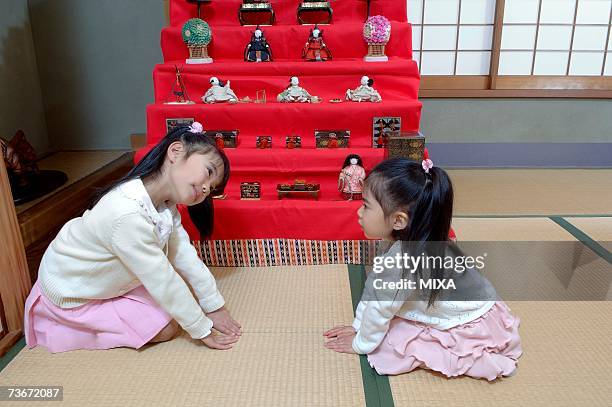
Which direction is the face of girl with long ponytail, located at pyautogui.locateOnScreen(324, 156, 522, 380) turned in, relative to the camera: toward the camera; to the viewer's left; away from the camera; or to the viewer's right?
to the viewer's left

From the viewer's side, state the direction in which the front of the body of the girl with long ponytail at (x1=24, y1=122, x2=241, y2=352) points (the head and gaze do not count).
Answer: to the viewer's right

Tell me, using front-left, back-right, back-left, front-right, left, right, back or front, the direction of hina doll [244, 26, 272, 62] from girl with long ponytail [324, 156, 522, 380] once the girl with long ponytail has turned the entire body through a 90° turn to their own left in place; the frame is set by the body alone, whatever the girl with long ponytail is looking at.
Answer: back-right

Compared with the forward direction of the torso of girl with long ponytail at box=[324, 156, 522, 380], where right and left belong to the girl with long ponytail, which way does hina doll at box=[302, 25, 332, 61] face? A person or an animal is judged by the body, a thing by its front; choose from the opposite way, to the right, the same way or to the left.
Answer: to the left

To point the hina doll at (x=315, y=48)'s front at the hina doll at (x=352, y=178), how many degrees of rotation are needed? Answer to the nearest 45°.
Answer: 0° — it already faces it

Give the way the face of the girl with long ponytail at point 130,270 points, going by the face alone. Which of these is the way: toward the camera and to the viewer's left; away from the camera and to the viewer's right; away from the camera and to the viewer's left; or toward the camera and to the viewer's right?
toward the camera and to the viewer's right

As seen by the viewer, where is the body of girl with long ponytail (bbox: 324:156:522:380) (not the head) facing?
to the viewer's left

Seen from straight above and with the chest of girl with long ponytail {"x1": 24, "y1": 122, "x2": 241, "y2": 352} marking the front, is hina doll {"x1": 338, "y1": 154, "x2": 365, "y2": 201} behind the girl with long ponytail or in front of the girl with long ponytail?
in front

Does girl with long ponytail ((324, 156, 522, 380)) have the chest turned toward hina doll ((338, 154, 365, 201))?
no

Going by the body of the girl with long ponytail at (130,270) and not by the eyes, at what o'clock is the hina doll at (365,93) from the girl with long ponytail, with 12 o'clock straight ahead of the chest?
The hina doll is roughly at 11 o'clock from the girl with long ponytail.

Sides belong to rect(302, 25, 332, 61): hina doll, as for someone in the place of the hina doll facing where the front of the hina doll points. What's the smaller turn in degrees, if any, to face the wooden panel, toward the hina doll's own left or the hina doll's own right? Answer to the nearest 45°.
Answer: approximately 45° to the hina doll's own right

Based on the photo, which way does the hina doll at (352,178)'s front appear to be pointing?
toward the camera

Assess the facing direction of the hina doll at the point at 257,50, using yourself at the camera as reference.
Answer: facing the viewer

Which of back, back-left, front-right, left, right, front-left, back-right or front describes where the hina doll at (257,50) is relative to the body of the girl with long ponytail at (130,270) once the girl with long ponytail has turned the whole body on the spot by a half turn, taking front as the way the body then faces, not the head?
back-right

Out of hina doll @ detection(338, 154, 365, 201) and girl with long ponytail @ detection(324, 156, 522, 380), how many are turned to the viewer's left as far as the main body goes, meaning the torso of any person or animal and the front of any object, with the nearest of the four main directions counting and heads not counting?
1

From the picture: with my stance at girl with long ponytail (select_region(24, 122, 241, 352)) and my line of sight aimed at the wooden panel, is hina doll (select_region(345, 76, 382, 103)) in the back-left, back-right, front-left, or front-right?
back-right
